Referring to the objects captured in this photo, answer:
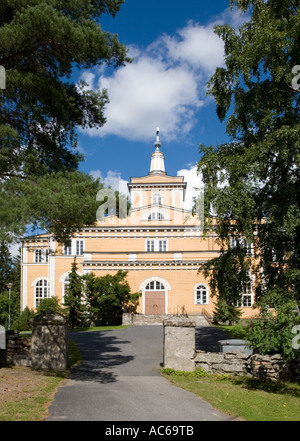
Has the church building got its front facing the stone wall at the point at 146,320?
yes

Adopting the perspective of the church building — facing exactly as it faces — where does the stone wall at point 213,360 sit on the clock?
The stone wall is roughly at 12 o'clock from the church building.

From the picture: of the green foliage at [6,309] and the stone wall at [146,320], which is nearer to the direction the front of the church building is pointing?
the stone wall

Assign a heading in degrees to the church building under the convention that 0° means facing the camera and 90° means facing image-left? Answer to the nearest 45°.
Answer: approximately 0°

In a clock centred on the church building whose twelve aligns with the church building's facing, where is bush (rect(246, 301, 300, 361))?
The bush is roughly at 12 o'clock from the church building.

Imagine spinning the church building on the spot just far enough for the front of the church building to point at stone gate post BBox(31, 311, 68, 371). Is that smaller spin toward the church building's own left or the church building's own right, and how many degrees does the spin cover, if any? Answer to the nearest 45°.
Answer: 0° — it already faces it

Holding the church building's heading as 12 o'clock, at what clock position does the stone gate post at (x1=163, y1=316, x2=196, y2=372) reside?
The stone gate post is roughly at 12 o'clock from the church building.
